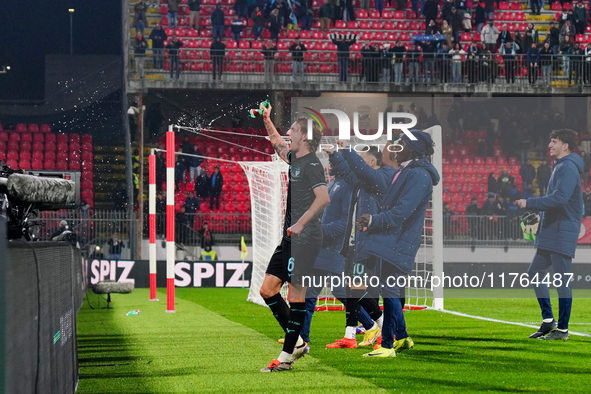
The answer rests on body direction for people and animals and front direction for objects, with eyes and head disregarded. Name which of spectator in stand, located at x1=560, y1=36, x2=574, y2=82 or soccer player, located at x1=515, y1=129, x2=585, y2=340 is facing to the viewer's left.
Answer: the soccer player

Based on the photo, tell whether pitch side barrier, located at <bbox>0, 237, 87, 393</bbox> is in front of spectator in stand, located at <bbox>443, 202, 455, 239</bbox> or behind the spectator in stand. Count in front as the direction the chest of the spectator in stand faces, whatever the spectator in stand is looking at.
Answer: in front

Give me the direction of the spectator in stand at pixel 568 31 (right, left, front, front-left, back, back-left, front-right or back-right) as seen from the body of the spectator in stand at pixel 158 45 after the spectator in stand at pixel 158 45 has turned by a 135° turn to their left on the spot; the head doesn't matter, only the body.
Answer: front-right

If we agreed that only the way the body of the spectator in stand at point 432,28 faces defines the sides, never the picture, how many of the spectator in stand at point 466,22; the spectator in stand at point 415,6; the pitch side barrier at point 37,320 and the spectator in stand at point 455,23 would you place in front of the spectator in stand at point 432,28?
1

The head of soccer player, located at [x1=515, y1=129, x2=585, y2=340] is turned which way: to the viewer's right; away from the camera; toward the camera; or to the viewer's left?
to the viewer's left

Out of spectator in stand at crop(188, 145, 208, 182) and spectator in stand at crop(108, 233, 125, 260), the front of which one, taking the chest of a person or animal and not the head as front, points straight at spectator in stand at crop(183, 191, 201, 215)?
spectator in stand at crop(188, 145, 208, 182)
